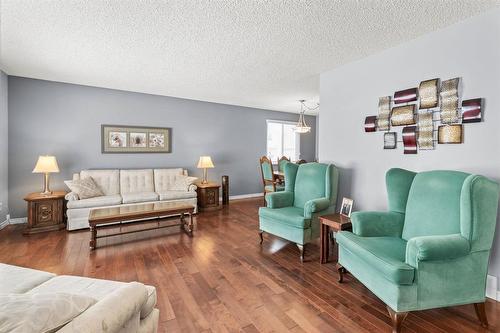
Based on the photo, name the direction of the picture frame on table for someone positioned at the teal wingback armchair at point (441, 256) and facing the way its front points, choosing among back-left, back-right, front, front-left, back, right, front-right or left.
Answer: right

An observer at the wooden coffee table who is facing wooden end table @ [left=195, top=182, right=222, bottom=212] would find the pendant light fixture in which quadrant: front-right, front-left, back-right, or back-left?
front-right

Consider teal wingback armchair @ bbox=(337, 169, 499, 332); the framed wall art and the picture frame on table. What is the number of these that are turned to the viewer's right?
0

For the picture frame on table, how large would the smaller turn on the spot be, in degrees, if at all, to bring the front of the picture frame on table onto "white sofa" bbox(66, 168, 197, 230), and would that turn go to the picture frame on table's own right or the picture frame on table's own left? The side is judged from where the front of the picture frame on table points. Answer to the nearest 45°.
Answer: approximately 45° to the picture frame on table's own right

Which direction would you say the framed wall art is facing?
toward the camera

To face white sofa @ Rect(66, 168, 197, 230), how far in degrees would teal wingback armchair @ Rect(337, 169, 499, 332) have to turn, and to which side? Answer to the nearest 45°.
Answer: approximately 45° to its right

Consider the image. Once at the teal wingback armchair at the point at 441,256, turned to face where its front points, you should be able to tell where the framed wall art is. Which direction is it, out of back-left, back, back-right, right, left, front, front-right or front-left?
front-right

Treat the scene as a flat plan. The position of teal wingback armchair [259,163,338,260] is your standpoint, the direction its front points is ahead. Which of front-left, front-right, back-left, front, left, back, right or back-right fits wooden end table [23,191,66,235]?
front-right

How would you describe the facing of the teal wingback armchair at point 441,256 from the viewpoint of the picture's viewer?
facing the viewer and to the left of the viewer

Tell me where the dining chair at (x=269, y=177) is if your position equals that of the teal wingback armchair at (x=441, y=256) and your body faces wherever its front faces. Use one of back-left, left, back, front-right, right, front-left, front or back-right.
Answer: right

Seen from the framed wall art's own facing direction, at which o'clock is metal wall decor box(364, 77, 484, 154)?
The metal wall decor is roughly at 11 o'clock from the framed wall art.

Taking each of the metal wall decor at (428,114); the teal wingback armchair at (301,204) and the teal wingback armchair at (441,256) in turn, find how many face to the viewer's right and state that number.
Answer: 0

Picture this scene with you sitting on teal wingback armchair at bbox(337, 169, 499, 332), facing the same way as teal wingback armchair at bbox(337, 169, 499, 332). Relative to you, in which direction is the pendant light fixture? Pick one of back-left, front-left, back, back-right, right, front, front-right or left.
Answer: right

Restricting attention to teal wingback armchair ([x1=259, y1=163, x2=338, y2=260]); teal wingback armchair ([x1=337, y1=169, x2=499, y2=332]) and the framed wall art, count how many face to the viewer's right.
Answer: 0

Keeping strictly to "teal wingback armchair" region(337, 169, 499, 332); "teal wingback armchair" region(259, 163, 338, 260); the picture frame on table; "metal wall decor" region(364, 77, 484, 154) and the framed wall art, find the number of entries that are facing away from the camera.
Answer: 0
